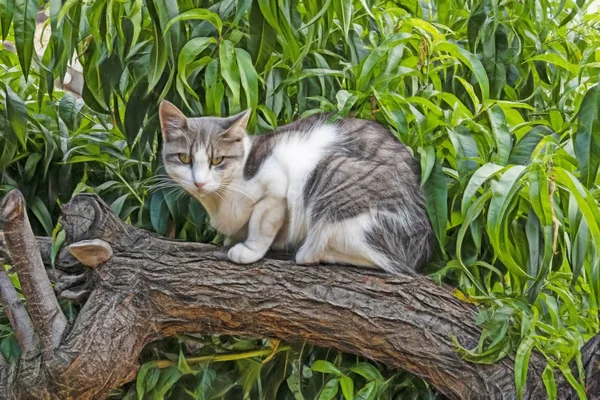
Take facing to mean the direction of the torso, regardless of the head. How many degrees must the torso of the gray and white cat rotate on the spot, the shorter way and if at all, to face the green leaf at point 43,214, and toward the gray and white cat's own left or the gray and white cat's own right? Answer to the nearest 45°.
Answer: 0° — it already faces it

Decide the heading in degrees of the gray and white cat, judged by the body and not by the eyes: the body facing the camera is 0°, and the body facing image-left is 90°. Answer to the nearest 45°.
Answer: approximately 90°
